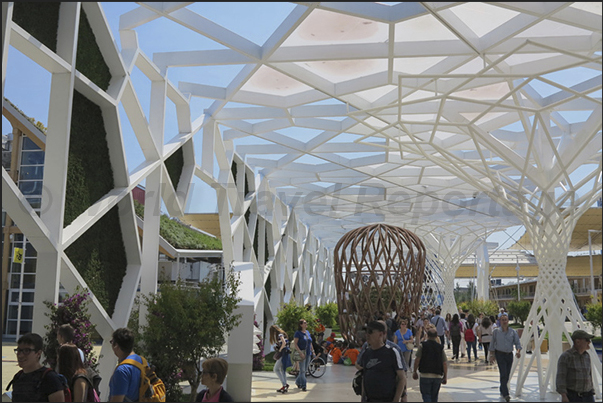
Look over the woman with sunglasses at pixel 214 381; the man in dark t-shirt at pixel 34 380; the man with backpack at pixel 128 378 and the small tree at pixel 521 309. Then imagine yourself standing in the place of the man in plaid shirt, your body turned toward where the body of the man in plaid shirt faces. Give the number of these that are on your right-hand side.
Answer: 3

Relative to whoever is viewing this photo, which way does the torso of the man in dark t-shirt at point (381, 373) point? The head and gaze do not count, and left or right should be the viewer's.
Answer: facing the viewer and to the left of the viewer

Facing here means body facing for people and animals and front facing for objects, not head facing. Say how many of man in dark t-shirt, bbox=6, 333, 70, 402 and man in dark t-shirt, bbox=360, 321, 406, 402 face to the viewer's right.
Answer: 0

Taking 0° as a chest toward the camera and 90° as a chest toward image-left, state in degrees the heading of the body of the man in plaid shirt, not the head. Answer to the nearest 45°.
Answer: approximately 315°

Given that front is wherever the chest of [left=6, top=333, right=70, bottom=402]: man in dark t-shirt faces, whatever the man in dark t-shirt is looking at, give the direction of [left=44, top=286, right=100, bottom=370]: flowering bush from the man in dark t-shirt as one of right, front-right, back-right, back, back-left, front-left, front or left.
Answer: back-right

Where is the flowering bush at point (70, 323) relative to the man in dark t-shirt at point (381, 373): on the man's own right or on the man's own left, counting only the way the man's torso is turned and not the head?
on the man's own right

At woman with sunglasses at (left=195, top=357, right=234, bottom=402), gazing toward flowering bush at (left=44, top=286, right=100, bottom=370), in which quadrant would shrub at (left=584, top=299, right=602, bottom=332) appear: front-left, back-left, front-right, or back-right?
front-right

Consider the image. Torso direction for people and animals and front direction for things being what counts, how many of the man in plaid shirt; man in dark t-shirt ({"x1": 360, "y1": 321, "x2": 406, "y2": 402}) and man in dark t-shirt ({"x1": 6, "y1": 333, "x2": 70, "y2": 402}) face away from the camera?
0

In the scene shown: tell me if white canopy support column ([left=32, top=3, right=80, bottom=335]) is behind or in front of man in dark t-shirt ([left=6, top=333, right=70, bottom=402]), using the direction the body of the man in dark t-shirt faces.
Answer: behind

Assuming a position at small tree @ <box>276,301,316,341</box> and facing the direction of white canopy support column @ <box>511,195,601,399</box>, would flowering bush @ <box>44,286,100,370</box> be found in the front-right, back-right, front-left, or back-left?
front-right

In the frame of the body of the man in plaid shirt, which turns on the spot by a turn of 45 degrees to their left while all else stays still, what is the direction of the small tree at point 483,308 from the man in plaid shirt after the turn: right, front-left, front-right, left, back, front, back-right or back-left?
left

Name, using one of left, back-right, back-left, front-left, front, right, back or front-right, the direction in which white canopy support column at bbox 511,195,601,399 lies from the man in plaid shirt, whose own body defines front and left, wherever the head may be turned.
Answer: back-left
